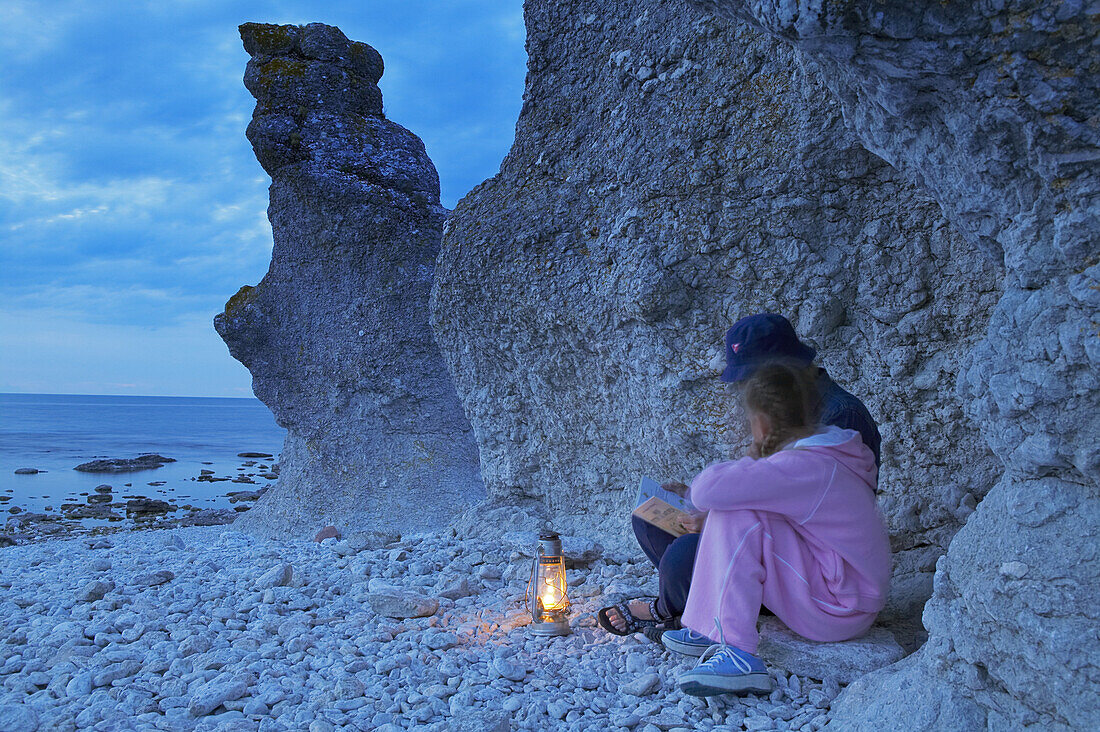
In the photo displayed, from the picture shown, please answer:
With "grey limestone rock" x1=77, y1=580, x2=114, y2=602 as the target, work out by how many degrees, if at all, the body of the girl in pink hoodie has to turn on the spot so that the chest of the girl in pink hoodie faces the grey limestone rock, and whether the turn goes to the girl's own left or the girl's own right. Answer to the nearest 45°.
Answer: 0° — they already face it

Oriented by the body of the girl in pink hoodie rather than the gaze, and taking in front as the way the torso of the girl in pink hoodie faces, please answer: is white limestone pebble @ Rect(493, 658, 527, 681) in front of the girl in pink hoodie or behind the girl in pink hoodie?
in front

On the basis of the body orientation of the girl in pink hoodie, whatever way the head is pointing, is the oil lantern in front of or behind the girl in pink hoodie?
in front

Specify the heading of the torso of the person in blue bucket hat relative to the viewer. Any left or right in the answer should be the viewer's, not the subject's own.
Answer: facing to the left of the viewer

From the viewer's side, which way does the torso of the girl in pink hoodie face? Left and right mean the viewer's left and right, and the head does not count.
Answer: facing to the left of the viewer

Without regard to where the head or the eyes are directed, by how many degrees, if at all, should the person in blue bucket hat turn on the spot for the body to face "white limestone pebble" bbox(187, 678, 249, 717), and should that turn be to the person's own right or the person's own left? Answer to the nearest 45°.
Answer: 0° — they already face it

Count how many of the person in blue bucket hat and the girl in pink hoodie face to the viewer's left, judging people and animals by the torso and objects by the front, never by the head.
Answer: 2

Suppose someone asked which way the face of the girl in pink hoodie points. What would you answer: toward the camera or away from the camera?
away from the camera

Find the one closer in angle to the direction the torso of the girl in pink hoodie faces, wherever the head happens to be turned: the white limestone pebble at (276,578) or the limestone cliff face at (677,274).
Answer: the white limestone pebble

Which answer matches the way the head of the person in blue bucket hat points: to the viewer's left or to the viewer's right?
to the viewer's left
